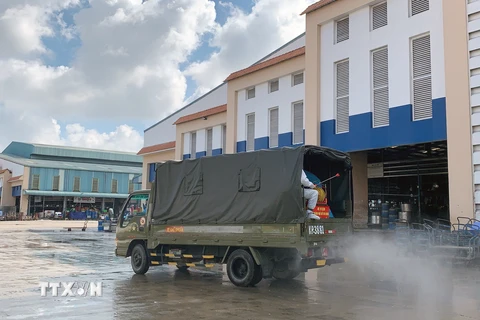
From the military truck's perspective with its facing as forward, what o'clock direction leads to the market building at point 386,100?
The market building is roughly at 3 o'clock from the military truck.

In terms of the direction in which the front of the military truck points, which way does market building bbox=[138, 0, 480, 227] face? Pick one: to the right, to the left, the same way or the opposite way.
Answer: to the left

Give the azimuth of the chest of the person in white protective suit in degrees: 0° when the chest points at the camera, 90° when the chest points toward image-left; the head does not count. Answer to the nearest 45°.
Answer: approximately 270°

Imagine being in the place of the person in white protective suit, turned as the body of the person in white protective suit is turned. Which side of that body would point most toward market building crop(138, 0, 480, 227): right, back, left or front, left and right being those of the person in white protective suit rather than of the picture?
left

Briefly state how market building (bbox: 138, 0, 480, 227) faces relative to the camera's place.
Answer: facing the viewer and to the left of the viewer

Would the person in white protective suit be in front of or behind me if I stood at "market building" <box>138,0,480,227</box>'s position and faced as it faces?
in front

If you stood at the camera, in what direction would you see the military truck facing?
facing away from the viewer and to the left of the viewer

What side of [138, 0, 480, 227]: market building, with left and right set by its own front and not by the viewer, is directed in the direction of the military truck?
front

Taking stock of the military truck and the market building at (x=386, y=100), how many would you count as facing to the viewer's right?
0
